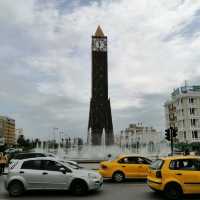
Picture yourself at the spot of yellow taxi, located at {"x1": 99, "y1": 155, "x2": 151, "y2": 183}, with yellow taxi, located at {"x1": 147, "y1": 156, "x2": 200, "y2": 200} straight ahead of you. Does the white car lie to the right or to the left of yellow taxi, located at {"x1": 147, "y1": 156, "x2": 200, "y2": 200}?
right

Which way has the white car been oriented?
to the viewer's right

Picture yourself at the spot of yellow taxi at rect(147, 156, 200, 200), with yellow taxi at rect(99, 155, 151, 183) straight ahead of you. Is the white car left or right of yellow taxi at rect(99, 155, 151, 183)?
left

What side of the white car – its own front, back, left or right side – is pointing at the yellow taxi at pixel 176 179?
front

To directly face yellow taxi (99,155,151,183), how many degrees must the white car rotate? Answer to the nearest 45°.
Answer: approximately 45° to its left
